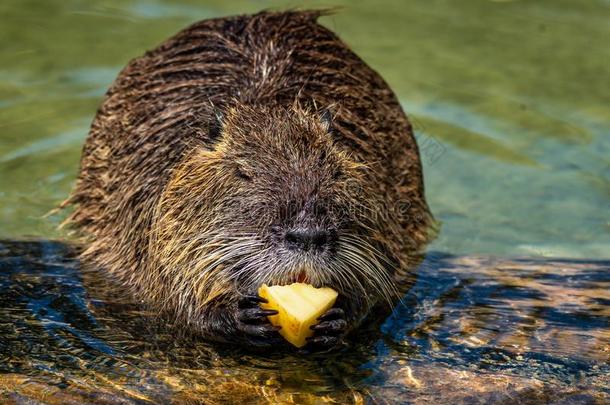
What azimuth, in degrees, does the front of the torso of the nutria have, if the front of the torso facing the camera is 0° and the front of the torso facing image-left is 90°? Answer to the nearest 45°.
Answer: approximately 0°
